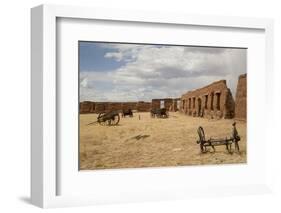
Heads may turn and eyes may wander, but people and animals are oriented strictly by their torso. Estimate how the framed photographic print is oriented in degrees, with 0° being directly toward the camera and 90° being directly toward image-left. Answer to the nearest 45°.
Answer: approximately 315°
